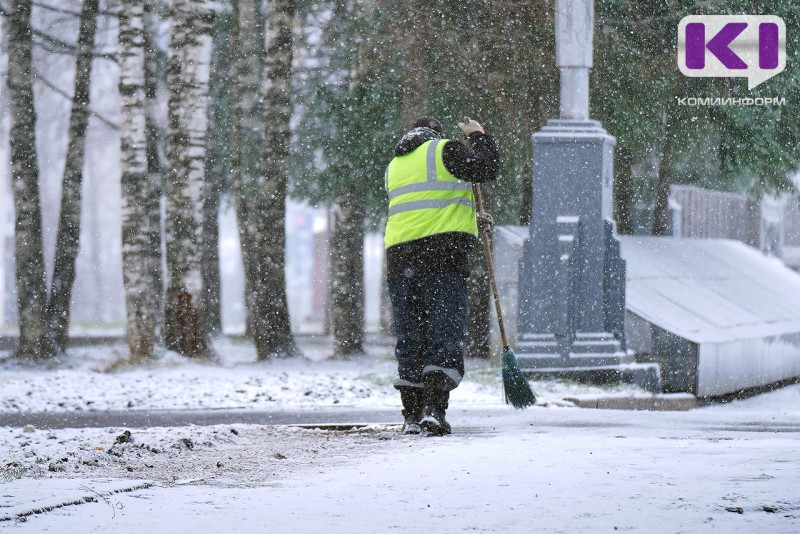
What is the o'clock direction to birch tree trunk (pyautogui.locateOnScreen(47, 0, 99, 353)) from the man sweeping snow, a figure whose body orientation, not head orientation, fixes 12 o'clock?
The birch tree trunk is roughly at 11 o'clock from the man sweeping snow.

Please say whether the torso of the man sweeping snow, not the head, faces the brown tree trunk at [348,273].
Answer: yes

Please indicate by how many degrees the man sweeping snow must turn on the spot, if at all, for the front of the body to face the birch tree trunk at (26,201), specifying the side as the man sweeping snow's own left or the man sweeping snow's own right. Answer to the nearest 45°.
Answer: approximately 45° to the man sweeping snow's own left

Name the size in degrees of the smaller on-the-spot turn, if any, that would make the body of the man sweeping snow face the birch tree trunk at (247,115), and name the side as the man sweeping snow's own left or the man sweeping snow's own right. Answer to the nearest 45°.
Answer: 0° — they already face it

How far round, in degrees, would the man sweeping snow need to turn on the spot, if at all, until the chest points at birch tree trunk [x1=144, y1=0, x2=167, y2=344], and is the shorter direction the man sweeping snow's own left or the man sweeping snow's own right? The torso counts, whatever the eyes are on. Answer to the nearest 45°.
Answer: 0° — they already face it

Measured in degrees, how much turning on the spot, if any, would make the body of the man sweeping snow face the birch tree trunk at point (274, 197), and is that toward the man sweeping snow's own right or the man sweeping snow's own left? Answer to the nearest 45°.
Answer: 0° — they already face it

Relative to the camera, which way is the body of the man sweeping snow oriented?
away from the camera

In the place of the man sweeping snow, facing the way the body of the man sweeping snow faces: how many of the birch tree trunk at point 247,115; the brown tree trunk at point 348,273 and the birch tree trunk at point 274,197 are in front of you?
3

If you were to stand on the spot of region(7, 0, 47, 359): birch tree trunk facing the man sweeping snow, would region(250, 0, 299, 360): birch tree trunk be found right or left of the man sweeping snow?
left

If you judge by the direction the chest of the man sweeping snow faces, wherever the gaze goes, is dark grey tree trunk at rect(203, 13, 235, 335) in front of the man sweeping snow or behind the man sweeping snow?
in front
